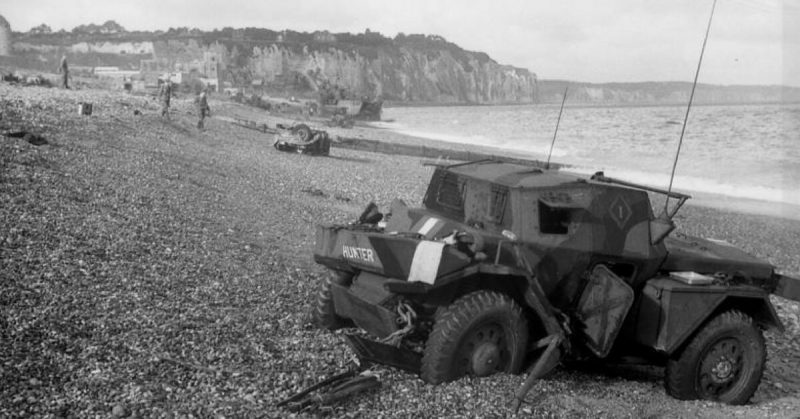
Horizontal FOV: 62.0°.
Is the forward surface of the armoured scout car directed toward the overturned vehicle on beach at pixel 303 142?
no
